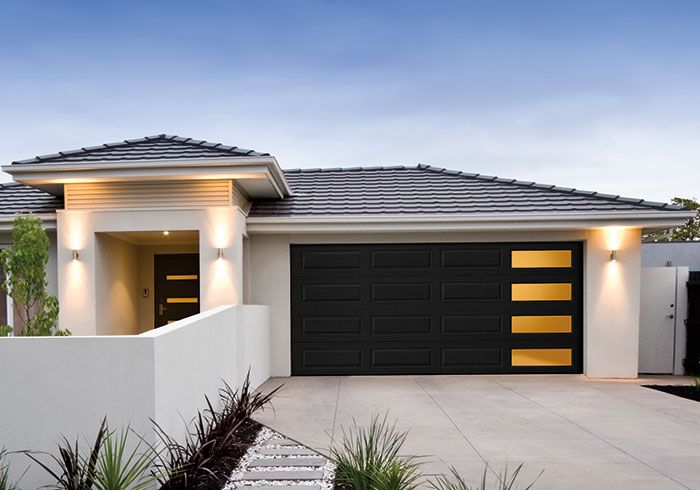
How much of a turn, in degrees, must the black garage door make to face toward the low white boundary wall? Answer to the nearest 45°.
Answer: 0° — it already faces it

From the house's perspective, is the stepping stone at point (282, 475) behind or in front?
in front

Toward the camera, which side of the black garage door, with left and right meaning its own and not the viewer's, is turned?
front

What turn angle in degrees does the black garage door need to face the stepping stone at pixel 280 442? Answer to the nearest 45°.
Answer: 0° — it already faces it

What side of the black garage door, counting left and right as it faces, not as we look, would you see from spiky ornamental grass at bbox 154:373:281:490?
front

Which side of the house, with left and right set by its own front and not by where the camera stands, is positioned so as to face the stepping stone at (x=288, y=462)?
front

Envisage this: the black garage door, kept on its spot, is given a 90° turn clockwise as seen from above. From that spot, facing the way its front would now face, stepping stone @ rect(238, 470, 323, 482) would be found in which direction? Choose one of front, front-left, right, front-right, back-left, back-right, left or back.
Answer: left

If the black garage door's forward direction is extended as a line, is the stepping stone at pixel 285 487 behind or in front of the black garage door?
in front

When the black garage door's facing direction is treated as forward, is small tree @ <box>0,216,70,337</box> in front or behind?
in front

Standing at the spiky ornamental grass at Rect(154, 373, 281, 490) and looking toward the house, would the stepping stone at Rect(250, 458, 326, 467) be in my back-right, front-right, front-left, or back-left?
front-right
